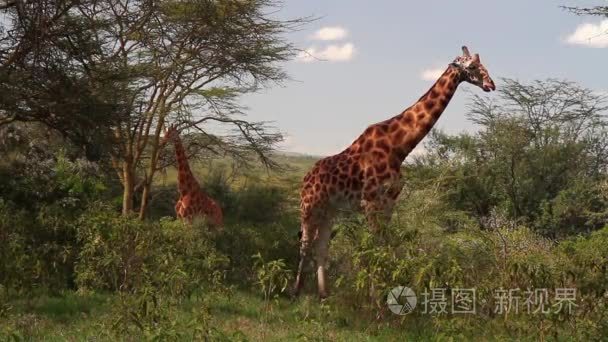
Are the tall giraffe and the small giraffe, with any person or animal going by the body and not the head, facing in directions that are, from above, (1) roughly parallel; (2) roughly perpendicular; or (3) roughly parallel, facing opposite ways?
roughly parallel, facing opposite ways

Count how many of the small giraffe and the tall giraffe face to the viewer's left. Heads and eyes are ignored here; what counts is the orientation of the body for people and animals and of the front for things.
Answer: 1

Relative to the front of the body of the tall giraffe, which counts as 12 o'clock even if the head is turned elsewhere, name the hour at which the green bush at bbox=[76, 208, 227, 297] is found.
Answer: The green bush is roughly at 5 o'clock from the tall giraffe.

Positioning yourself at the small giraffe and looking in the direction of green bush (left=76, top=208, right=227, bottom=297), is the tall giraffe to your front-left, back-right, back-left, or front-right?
front-left

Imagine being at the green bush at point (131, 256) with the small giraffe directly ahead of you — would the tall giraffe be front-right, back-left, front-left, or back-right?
front-right

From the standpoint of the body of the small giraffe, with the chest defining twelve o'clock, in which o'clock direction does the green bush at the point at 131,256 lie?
The green bush is roughly at 9 o'clock from the small giraffe.

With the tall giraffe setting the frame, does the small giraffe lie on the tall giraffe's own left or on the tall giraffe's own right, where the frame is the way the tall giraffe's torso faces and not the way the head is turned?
on the tall giraffe's own left

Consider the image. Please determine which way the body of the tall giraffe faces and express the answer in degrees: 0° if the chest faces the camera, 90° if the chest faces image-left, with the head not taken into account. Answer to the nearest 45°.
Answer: approximately 270°

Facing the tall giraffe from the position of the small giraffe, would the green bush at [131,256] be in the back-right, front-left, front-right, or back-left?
front-right

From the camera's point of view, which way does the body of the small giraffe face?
to the viewer's left

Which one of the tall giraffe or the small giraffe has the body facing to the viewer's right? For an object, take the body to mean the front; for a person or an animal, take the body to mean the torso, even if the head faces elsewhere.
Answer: the tall giraffe
